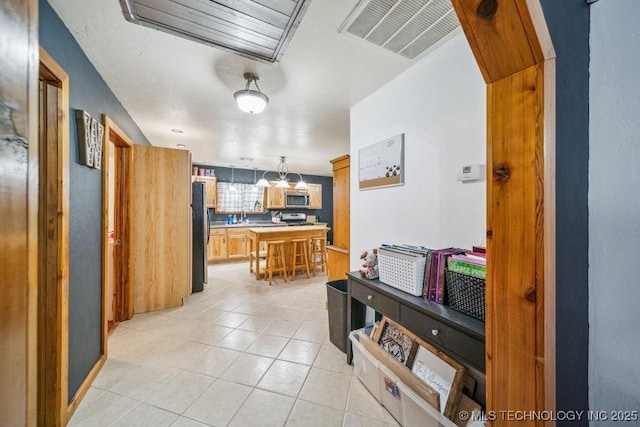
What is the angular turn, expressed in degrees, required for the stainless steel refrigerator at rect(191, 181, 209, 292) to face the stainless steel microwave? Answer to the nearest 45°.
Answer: approximately 45° to its left

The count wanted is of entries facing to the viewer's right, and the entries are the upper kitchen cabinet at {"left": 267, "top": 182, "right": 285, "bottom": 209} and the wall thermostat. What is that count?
0

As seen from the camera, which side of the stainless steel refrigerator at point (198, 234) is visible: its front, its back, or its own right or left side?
right

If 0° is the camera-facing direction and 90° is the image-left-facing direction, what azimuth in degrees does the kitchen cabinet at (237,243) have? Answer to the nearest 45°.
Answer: approximately 0°

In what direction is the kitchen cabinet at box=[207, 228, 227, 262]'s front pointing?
toward the camera

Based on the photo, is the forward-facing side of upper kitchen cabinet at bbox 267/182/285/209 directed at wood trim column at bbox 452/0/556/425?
yes

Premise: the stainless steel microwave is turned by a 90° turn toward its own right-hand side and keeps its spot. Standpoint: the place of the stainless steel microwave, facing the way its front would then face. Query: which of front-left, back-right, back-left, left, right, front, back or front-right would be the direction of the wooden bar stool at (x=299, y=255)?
left

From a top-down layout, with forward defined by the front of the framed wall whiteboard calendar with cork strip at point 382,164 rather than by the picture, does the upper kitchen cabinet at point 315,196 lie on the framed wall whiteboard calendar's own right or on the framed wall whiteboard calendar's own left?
on the framed wall whiteboard calendar's own right

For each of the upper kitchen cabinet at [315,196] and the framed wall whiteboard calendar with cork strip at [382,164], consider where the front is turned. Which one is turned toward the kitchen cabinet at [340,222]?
the upper kitchen cabinet

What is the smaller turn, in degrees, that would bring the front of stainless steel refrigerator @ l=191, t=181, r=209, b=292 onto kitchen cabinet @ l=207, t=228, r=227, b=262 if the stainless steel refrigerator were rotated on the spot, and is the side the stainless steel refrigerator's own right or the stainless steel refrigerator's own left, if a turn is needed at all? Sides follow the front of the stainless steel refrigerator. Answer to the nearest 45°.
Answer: approximately 90° to the stainless steel refrigerator's own left

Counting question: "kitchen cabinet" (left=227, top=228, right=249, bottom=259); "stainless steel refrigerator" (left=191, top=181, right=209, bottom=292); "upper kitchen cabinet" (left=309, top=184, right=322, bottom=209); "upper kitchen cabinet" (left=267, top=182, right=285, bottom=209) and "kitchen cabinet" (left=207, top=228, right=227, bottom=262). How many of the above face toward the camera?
4

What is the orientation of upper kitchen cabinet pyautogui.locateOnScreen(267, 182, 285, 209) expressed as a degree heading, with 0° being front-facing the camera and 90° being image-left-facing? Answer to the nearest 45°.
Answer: approximately 0°
